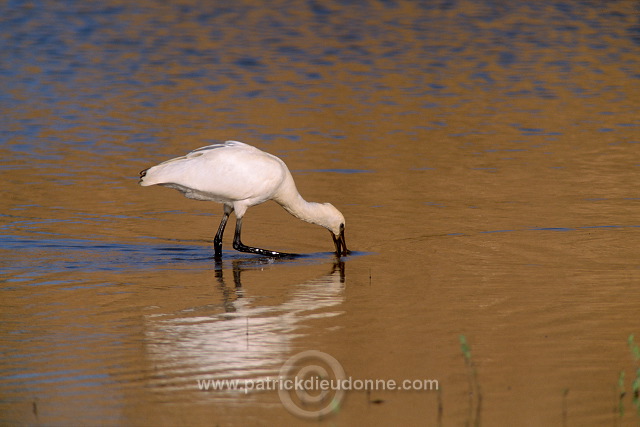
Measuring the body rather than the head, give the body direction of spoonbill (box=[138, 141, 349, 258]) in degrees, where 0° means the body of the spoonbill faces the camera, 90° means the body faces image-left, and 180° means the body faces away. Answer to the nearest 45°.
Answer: approximately 270°
